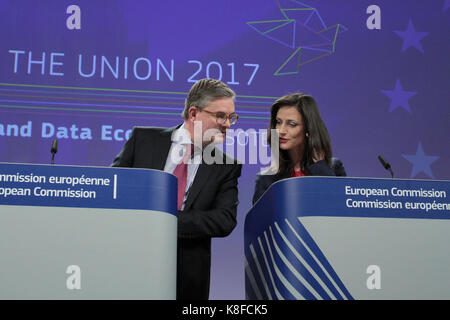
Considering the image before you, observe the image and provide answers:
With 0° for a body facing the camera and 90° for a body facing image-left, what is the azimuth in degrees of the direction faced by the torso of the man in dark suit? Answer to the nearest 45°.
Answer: approximately 0°

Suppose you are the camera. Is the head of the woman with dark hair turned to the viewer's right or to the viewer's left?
to the viewer's left

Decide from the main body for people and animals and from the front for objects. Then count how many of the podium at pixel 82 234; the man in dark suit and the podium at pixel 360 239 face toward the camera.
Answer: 3

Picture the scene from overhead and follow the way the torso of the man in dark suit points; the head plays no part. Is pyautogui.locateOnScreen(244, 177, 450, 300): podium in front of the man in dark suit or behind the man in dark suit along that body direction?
in front

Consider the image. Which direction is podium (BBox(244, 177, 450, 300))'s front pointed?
toward the camera

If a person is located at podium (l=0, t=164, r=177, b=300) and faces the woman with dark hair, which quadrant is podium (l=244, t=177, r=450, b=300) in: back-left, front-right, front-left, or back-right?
front-right

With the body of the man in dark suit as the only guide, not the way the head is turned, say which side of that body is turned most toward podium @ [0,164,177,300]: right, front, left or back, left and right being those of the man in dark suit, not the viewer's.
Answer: front

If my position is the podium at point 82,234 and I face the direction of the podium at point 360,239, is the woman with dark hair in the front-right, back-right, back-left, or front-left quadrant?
front-left

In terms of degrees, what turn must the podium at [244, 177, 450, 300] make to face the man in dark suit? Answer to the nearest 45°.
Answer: approximately 135° to its right

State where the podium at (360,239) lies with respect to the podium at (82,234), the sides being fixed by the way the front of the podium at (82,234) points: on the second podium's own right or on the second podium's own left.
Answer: on the second podium's own left

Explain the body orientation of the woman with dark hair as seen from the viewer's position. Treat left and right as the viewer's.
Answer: facing the viewer and to the left of the viewer

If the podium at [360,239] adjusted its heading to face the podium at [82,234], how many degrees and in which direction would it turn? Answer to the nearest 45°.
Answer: approximately 90° to its right

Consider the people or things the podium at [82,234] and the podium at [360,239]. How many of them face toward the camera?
2
